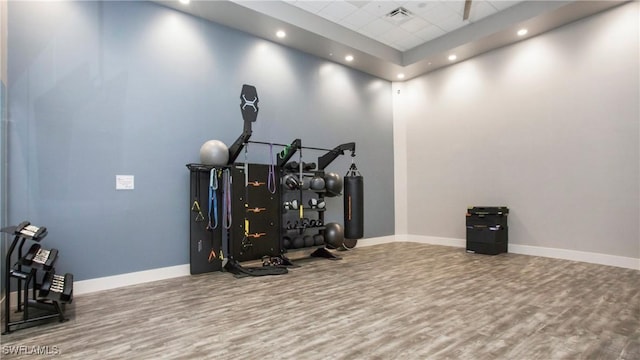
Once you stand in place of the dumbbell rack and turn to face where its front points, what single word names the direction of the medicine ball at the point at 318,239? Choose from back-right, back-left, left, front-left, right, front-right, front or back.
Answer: front

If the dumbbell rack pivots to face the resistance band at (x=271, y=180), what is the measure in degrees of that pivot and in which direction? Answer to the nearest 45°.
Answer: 0° — it already faces it

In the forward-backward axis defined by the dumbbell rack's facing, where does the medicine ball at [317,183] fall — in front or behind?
in front

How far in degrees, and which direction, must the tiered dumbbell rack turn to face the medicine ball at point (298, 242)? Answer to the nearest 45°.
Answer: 0° — it already faces it

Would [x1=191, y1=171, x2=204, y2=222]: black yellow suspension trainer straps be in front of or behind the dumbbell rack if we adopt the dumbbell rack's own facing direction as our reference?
in front

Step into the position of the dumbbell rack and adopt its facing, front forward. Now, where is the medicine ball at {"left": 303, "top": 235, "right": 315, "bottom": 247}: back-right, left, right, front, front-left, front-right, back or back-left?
front

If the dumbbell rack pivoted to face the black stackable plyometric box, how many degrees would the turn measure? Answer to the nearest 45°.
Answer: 0° — it already faces it

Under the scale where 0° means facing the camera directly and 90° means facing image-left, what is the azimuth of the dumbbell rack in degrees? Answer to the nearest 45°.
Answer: approximately 270°

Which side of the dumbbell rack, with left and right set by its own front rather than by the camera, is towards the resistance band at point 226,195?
front
